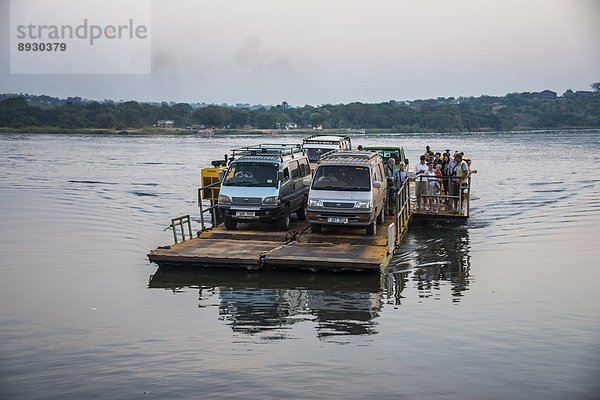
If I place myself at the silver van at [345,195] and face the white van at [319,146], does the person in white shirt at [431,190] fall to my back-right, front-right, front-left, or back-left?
front-right

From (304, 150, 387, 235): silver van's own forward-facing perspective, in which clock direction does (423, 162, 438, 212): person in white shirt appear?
The person in white shirt is roughly at 7 o'clock from the silver van.

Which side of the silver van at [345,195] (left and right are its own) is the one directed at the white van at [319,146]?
back

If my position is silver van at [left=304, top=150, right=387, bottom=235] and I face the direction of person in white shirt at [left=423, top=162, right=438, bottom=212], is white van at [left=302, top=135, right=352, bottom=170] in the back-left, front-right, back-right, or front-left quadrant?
front-left

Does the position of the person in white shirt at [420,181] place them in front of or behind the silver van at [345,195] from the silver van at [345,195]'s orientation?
behind

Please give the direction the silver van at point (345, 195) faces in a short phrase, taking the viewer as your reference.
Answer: facing the viewer

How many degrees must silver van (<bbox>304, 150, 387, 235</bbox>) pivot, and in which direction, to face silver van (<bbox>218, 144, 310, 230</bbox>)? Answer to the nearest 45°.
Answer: approximately 90° to its right
